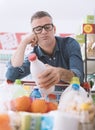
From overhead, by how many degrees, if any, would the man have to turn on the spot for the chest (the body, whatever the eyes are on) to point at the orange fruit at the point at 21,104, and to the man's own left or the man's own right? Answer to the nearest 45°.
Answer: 0° — they already face it

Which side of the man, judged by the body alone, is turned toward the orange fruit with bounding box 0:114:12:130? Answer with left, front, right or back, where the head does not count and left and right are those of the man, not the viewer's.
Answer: front

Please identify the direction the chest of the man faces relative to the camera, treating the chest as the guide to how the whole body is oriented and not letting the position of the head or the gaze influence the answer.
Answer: toward the camera

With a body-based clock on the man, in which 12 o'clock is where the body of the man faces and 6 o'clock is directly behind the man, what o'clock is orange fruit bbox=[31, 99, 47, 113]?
The orange fruit is roughly at 12 o'clock from the man.
